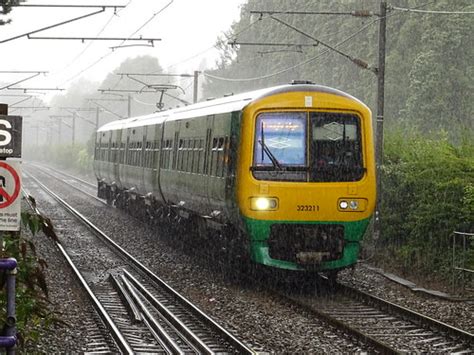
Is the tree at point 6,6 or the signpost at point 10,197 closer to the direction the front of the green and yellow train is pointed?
the signpost

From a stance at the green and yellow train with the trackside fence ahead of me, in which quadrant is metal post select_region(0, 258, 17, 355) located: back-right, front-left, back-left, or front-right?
front-right

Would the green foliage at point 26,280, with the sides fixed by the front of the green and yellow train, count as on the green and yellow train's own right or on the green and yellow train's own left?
on the green and yellow train's own right

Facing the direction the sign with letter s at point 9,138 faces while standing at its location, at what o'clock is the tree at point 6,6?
The tree is roughly at 6 o'clock from the sign with letter s.

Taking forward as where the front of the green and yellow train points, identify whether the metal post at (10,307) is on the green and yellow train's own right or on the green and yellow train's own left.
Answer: on the green and yellow train's own right

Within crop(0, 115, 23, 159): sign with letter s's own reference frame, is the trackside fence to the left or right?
on its left

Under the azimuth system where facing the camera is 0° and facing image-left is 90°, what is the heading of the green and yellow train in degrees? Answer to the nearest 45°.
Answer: approximately 315°

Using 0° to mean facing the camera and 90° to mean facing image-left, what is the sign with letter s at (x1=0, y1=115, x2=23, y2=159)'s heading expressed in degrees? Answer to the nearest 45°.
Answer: approximately 0°
